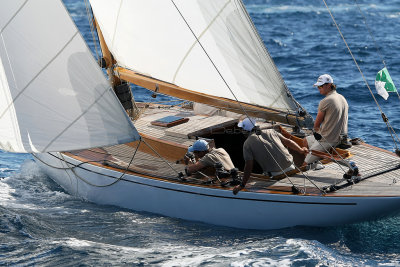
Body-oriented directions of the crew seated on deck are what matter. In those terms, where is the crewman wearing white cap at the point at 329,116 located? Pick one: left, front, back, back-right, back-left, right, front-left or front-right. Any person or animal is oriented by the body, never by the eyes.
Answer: back

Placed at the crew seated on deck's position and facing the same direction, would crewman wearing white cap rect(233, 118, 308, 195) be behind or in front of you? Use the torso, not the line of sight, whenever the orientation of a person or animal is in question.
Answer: behind

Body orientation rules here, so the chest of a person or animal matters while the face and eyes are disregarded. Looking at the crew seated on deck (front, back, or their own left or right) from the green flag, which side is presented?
back

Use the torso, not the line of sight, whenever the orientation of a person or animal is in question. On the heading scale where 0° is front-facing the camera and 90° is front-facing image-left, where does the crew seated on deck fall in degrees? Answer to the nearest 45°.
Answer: approximately 90°
